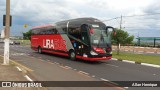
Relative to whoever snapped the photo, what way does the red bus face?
facing the viewer and to the right of the viewer
